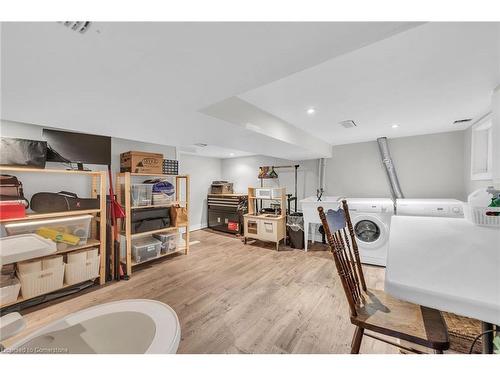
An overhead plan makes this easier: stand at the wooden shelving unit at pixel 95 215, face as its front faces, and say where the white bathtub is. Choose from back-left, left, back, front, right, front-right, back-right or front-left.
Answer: front-right

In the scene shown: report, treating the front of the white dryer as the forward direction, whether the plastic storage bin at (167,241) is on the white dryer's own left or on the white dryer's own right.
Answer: on the white dryer's own right

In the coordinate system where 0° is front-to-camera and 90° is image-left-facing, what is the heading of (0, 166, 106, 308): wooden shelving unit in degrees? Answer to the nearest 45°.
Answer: approximately 315°

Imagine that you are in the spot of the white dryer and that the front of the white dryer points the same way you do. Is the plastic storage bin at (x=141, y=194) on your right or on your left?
on your right

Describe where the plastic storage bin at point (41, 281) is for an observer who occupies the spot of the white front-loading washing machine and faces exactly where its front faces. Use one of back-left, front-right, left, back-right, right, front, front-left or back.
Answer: front-right
